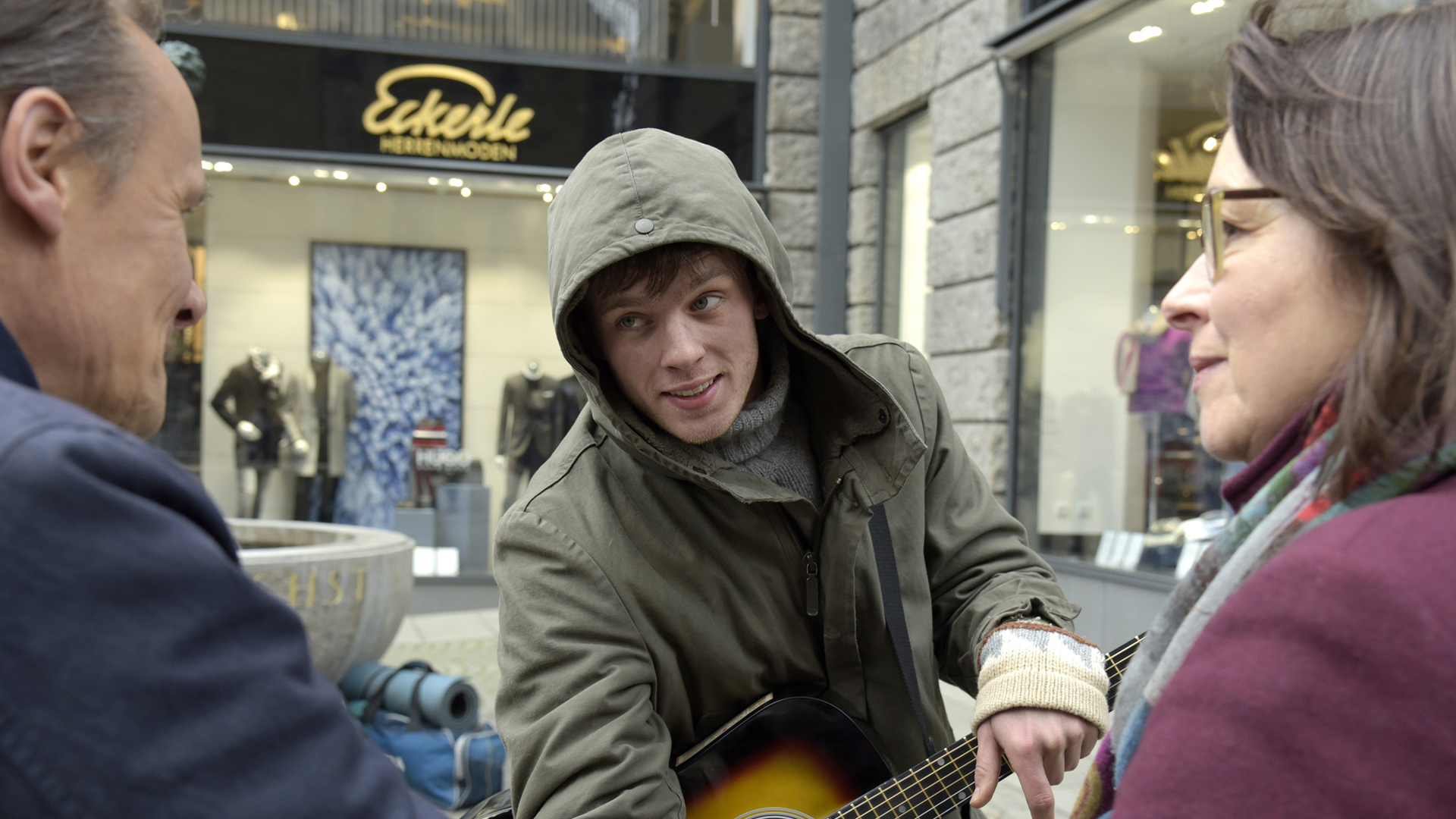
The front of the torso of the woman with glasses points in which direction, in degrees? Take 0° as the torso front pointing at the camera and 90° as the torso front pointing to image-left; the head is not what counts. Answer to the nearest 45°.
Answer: approximately 90°

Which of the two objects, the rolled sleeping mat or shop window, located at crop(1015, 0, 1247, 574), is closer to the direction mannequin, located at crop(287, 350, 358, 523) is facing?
the rolled sleeping mat

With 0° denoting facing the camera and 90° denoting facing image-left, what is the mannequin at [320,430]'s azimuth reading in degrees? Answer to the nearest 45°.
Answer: approximately 0°

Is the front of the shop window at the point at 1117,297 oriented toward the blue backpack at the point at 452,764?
yes

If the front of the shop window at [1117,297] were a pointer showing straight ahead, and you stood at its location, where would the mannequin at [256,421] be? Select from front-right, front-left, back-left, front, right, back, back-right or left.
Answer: front-right

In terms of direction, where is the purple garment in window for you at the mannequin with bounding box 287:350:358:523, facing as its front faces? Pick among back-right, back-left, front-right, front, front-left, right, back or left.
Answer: front-left

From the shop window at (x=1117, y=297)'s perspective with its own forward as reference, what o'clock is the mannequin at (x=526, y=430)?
The mannequin is roughly at 2 o'clock from the shop window.

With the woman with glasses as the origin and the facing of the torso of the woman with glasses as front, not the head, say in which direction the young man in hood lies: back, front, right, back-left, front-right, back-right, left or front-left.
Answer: front-right

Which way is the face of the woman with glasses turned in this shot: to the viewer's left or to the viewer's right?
to the viewer's left

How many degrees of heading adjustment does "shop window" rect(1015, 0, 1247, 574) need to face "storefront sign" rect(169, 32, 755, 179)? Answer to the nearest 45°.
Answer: approximately 45° to its right

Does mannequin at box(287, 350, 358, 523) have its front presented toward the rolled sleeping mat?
yes

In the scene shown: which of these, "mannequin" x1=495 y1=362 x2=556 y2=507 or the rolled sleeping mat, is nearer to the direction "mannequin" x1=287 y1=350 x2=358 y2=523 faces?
the rolled sleeping mat
